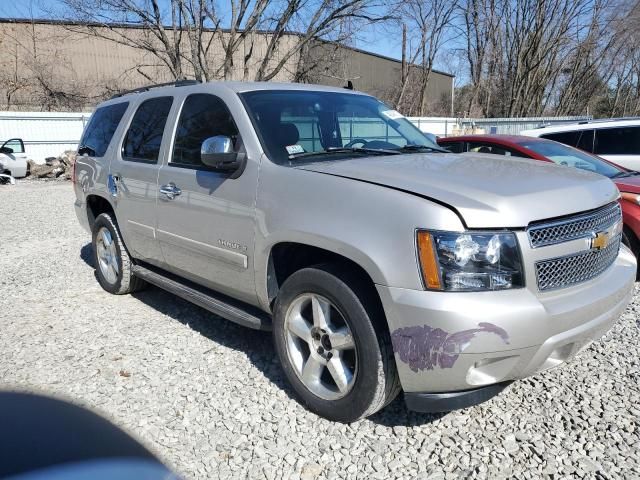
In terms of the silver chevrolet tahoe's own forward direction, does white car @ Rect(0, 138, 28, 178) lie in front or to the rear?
to the rear

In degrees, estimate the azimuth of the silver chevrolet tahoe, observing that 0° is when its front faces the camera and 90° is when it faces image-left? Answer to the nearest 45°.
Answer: approximately 315°

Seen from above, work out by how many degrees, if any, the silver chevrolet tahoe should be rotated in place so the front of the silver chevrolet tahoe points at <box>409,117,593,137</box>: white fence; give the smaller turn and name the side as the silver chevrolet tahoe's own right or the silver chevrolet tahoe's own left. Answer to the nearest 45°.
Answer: approximately 135° to the silver chevrolet tahoe's own left

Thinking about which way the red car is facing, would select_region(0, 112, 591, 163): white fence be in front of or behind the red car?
behind

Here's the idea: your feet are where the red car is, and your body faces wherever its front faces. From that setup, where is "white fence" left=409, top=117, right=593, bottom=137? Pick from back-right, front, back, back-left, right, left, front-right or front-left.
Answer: back-left

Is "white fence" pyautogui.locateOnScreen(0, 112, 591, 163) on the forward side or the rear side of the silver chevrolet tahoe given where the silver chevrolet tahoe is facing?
on the rear side

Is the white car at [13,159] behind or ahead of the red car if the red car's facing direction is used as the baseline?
behind
